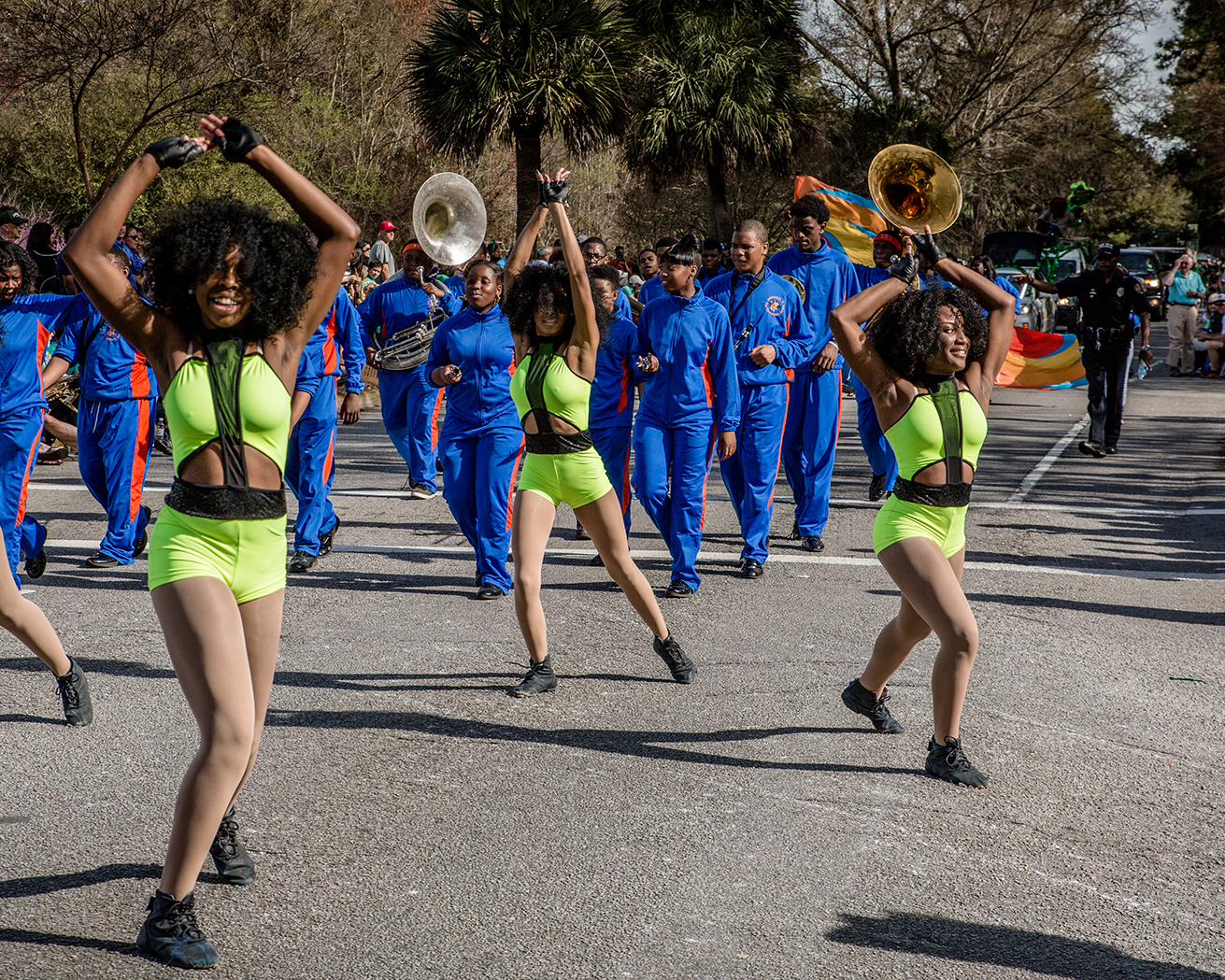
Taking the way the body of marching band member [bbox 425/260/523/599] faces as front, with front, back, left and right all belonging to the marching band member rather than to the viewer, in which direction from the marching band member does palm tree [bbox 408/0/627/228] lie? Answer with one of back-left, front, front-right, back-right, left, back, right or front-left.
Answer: back

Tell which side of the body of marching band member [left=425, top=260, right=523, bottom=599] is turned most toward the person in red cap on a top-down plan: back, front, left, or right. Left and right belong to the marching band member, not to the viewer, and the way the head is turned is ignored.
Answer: back

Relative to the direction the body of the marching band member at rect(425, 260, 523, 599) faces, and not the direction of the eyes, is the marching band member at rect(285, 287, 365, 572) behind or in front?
behind

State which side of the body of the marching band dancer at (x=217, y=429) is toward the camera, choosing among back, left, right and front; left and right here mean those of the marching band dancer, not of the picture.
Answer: front

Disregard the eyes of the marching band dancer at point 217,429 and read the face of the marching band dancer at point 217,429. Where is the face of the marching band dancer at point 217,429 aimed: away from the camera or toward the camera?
toward the camera

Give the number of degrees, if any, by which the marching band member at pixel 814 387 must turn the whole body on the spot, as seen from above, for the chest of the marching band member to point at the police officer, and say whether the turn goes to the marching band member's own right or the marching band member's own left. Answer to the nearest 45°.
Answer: approximately 135° to the marching band member's own left

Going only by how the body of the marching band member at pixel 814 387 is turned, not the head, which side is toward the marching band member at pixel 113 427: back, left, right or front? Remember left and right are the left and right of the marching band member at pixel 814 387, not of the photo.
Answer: right

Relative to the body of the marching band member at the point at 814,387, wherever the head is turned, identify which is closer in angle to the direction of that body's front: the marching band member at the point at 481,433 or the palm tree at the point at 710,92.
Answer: the marching band member

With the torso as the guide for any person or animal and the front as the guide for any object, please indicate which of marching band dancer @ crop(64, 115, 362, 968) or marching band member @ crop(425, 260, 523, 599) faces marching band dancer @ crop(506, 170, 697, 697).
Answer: marching band member @ crop(425, 260, 523, 599)

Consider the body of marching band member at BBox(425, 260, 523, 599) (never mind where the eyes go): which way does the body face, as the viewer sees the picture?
toward the camera

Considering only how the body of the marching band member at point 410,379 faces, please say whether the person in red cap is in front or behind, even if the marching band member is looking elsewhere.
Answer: behind

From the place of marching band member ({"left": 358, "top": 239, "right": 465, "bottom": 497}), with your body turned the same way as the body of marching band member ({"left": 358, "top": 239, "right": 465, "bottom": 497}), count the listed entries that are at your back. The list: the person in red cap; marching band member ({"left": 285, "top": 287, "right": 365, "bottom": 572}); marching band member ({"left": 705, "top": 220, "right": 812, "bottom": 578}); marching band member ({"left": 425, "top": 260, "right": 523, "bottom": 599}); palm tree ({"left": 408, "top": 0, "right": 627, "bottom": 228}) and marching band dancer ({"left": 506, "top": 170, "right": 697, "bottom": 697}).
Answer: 2

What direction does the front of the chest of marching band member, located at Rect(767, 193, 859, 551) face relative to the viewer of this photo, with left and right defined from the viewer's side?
facing the viewer

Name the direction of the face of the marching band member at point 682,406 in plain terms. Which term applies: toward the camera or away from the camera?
toward the camera
